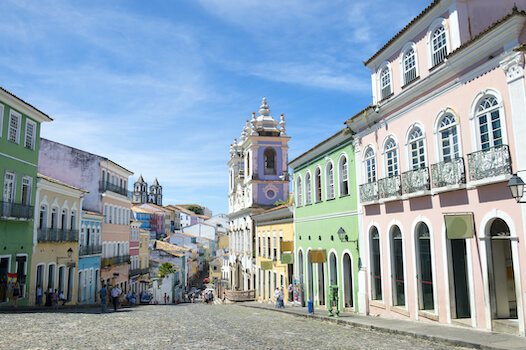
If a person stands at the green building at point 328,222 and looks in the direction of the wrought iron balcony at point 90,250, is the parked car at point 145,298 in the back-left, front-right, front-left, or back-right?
front-right

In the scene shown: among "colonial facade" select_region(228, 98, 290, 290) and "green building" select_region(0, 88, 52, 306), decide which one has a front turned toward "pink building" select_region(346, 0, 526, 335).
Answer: the green building

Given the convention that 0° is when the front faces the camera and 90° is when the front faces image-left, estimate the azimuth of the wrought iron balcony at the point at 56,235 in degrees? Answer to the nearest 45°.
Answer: approximately 315°

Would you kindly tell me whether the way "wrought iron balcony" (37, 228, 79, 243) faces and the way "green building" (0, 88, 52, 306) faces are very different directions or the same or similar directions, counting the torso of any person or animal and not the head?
same or similar directions

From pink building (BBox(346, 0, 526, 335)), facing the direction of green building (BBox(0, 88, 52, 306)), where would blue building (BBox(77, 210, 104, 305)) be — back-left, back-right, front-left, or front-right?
front-right

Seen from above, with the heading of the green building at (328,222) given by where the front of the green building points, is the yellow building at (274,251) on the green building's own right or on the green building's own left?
on the green building's own right

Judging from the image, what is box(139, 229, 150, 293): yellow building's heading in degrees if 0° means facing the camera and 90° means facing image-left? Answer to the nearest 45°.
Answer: approximately 315°

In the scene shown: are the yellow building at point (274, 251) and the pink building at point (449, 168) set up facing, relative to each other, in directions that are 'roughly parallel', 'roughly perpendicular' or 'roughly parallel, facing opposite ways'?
roughly parallel

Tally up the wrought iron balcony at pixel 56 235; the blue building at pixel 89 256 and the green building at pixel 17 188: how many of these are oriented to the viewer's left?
0

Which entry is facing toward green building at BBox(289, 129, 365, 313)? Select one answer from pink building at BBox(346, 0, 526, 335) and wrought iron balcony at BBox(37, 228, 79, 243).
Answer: the wrought iron balcony

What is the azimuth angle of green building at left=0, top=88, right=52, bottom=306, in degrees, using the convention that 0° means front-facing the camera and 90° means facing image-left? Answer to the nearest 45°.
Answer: approximately 315°

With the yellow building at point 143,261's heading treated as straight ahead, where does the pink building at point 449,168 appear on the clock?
The pink building is roughly at 1 o'clock from the yellow building.

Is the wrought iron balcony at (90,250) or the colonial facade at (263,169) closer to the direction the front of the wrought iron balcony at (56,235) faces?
the colonial facade

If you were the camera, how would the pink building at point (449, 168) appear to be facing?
facing the viewer and to the left of the viewer

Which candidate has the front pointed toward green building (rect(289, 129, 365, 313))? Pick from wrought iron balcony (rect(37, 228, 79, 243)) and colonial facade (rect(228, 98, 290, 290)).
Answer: the wrought iron balcony

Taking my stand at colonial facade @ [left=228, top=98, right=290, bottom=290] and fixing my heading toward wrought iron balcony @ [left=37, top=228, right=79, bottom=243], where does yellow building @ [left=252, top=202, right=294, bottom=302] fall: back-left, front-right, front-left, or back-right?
front-left

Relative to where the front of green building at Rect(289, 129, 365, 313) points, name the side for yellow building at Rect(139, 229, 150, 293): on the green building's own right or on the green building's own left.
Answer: on the green building's own right

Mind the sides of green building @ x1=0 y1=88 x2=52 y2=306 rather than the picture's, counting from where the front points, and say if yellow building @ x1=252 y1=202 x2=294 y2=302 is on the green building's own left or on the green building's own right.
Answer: on the green building's own left
